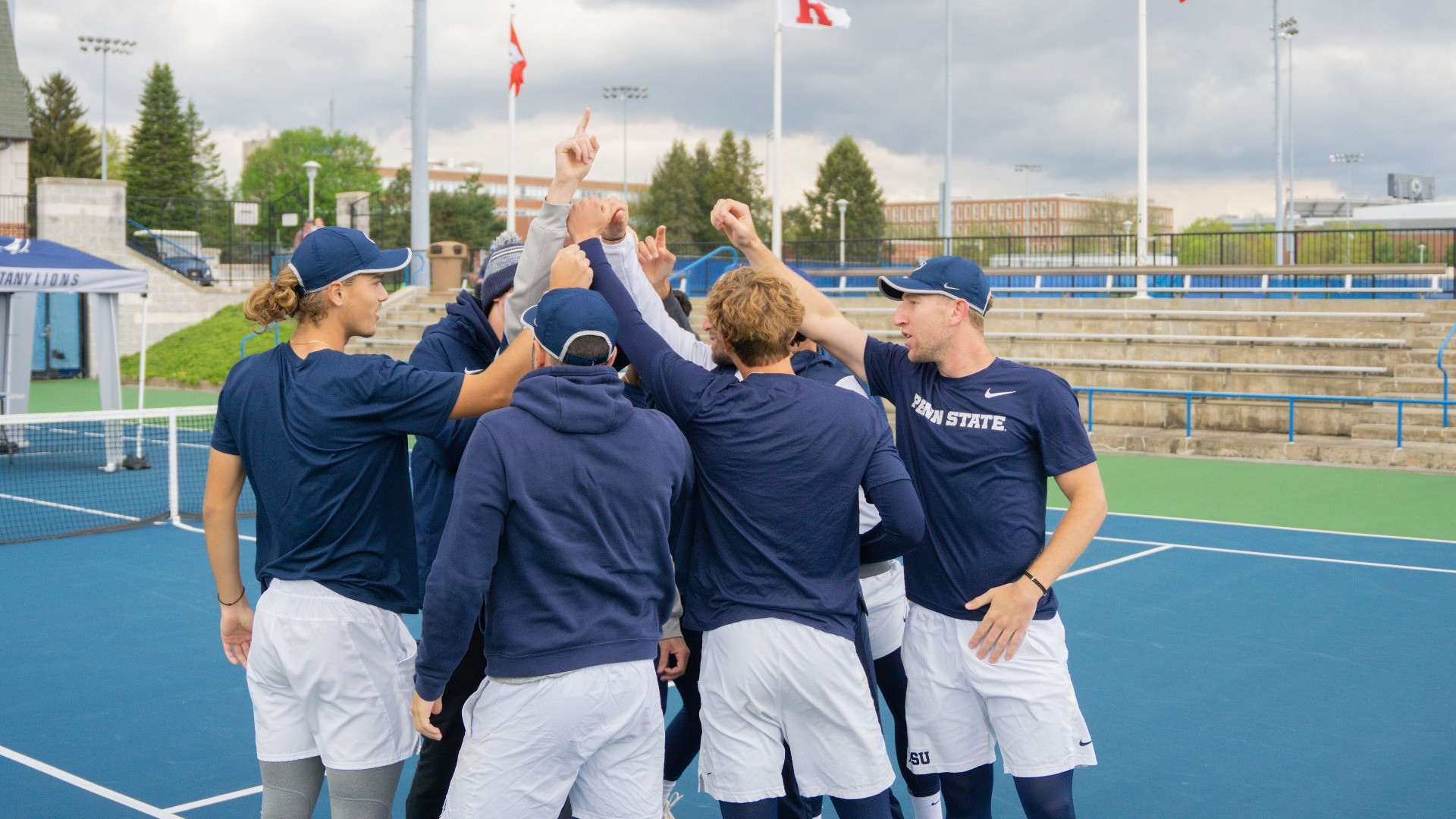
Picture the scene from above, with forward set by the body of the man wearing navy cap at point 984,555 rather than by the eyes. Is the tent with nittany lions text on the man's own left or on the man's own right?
on the man's own right

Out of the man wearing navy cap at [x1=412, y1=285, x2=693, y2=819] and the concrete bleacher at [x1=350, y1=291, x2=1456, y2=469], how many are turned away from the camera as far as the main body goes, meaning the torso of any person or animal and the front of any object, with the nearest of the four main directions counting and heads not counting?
1

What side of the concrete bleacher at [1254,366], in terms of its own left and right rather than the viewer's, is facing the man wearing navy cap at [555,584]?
front

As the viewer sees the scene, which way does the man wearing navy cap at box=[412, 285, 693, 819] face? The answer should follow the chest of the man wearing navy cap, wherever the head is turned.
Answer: away from the camera

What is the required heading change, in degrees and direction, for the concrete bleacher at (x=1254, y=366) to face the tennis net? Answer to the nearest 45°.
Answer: approximately 45° to its right

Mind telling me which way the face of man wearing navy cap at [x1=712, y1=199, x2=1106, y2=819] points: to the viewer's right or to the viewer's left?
to the viewer's left

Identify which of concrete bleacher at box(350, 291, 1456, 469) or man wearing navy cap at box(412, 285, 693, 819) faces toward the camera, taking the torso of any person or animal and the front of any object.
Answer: the concrete bleacher

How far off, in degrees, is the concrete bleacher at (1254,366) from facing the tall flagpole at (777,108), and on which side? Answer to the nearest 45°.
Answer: approximately 135° to its right

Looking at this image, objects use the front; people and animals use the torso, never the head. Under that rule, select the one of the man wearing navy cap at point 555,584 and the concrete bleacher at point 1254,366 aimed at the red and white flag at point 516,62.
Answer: the man wearing navy cap

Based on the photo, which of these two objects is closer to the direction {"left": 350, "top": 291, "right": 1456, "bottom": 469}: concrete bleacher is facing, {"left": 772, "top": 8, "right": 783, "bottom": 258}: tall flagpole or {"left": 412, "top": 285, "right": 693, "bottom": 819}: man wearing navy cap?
the man wearing navy cap

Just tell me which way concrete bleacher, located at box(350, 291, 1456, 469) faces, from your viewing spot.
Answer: facing the viewer

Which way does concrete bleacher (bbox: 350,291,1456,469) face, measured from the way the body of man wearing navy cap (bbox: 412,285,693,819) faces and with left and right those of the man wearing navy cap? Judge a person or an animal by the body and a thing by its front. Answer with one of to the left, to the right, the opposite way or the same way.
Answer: the opposite way

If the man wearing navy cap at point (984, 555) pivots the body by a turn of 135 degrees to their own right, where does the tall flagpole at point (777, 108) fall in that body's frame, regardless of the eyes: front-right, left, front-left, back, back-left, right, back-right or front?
front

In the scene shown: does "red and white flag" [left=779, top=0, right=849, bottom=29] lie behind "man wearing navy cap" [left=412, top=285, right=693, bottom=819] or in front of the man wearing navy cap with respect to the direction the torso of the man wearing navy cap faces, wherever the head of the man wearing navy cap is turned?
in front

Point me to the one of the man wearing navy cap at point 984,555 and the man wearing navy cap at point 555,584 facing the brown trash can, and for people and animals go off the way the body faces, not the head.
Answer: the man wearing navy cap at point 555,584
